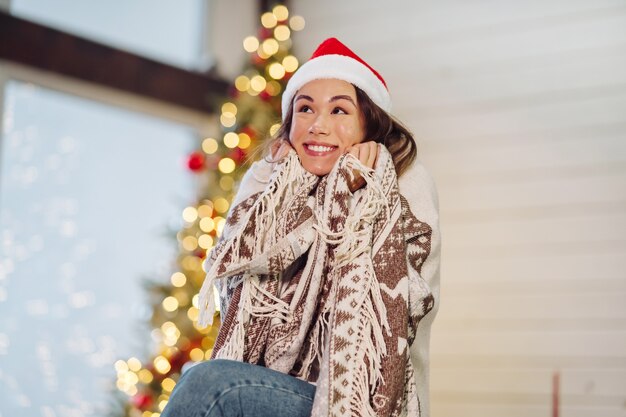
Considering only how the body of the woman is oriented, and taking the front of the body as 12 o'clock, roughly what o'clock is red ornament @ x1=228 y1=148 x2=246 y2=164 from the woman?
The red ornament is roughly at 4 o'clock from the woman.

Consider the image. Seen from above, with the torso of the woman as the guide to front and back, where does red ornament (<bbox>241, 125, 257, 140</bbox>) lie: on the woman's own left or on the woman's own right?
on the woman's own right

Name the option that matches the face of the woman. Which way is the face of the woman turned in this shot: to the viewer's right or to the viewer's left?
to the viewer's left

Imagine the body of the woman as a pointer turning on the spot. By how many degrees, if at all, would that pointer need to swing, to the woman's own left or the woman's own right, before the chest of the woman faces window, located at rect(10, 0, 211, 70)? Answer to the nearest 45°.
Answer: approximately 90° to the woman's own right

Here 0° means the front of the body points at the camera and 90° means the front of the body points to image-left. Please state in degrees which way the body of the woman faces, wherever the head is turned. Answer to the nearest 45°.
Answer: approximately 45°

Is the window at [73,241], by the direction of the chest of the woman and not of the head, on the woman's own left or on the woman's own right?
on the woman's own right

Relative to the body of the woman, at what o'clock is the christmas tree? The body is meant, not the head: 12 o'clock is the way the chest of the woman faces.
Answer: The christmas tree is roughly at 4 o'clock from the woman.
